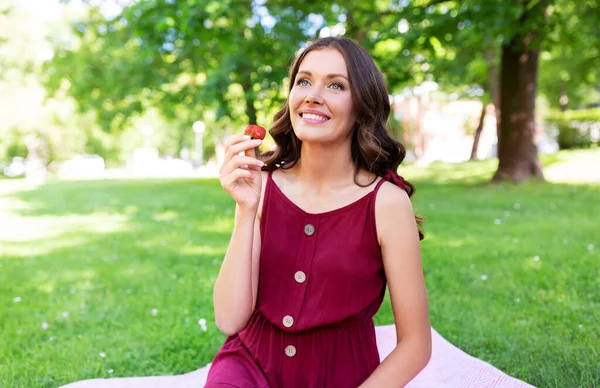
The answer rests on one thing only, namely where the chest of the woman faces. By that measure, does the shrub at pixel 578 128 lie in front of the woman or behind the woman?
behind

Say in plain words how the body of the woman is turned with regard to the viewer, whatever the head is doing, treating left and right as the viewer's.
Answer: facing the viewer and to the left of the viewer
